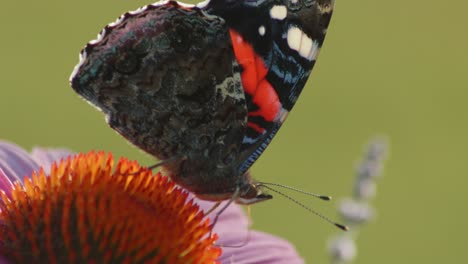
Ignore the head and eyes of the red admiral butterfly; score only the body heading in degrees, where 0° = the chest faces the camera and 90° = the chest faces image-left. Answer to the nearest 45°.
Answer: approximately 270°
